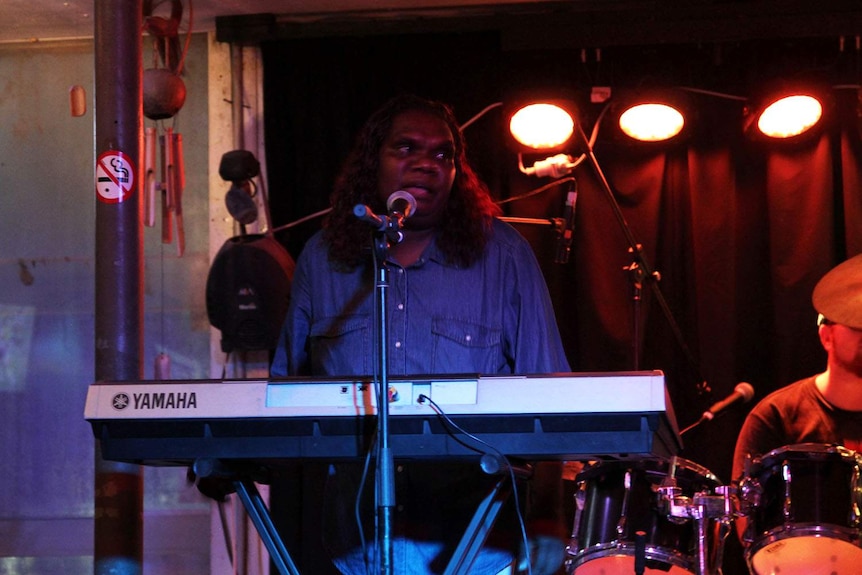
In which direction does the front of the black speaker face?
toward the camera

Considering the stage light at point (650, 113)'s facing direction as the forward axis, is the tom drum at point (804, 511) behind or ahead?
ahead

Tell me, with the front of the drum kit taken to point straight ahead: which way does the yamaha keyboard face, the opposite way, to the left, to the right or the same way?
the opposite way

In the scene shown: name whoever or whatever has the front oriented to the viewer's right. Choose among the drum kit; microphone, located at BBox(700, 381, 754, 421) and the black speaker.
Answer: the microphone

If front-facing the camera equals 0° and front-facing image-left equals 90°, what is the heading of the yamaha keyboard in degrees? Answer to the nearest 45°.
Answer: approximately 180°

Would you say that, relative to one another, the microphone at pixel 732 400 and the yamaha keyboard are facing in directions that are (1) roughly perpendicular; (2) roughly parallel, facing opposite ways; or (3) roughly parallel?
roughly perpendicular

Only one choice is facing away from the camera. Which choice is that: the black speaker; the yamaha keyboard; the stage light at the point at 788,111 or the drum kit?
the yamaha keyboard

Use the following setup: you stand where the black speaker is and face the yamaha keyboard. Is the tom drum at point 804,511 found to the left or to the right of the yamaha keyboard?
left

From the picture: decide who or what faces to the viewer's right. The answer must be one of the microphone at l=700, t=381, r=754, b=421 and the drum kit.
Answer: the microphone

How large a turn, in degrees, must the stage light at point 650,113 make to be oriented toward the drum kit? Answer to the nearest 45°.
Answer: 0° — it already faces it

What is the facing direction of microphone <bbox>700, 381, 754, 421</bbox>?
to the viewer's right

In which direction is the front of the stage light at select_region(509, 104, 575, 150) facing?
toward the camera

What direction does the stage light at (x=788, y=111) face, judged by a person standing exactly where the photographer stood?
facing the viewer and to the right of the viewer

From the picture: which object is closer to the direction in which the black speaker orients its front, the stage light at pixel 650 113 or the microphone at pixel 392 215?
the microphone
